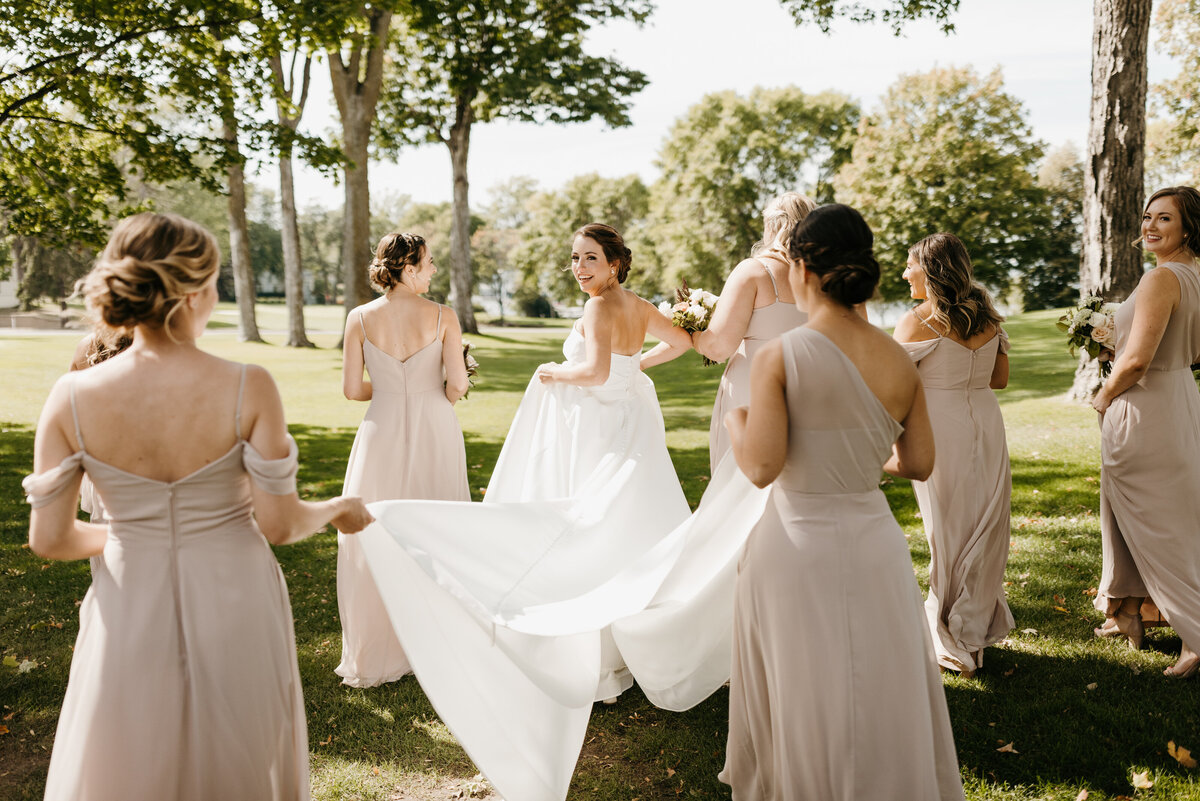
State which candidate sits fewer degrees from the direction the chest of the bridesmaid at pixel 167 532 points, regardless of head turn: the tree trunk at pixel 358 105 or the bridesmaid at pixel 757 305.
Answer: the tree trunk

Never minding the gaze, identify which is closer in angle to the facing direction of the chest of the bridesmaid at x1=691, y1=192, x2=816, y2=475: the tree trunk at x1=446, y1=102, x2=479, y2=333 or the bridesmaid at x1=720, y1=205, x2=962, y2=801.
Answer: the tree trunk

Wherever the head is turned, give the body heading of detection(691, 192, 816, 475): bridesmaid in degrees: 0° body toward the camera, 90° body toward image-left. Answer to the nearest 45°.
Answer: approximately 135°

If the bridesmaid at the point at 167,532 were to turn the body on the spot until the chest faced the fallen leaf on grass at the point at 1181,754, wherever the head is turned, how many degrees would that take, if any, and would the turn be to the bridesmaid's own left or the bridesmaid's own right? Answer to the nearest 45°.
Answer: approximately 90° to the bridesmaid's own right

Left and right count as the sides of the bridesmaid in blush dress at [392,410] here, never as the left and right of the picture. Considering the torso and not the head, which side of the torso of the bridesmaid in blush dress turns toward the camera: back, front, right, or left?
back

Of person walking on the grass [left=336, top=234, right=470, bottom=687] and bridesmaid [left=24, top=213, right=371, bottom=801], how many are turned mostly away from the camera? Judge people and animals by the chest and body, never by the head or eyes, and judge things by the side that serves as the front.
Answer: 2

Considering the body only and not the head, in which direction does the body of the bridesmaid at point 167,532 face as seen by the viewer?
away from the camera

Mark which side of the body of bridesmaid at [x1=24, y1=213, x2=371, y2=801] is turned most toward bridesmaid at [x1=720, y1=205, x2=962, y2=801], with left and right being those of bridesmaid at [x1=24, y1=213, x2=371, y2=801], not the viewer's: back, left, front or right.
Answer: right
